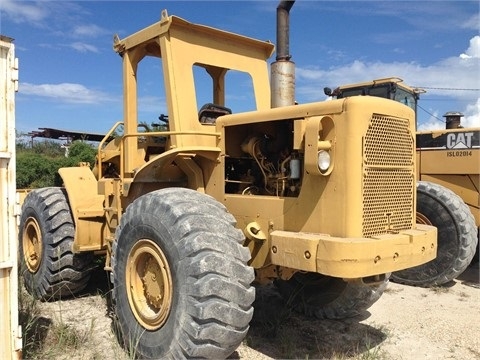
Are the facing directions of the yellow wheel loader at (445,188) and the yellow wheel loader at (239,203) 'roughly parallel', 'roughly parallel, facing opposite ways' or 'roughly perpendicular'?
roughly parallel

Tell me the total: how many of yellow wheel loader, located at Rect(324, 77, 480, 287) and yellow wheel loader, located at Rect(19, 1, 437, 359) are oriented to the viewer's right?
0

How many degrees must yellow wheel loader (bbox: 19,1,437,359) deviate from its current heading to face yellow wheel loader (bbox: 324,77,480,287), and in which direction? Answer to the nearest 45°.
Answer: approximately 90° to its right

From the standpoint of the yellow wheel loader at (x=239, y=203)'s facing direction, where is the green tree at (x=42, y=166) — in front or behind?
in front

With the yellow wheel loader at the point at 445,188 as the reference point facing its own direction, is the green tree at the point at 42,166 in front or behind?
in front

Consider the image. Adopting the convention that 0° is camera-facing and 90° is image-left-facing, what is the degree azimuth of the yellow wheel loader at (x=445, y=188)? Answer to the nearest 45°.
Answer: approximately 135°

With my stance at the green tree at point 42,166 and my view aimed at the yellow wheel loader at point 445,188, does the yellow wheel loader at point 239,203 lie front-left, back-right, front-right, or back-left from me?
front-right

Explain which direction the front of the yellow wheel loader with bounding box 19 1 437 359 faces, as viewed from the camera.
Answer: facing away from the viewer and to the left of the viewer

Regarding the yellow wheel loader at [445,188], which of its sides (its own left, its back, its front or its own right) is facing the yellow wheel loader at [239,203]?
left

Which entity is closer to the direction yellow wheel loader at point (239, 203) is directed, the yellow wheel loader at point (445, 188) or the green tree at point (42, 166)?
the green tree
